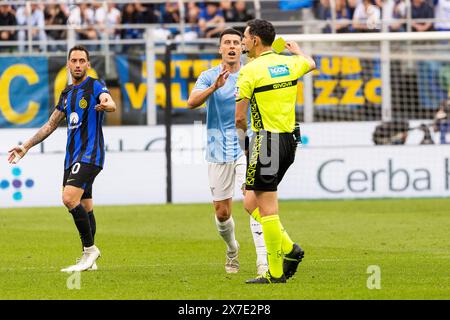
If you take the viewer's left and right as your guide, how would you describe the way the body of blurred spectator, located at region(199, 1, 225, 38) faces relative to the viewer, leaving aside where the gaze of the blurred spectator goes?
facing the viewer

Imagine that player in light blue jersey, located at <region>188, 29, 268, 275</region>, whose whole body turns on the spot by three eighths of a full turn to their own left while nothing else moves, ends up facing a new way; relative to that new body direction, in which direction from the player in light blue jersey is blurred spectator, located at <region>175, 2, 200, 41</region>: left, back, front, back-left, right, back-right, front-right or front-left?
front-left

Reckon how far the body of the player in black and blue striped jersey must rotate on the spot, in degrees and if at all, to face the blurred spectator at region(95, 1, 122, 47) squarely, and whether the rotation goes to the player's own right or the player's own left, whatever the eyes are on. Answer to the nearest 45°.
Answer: approximately 135° to the player's own right

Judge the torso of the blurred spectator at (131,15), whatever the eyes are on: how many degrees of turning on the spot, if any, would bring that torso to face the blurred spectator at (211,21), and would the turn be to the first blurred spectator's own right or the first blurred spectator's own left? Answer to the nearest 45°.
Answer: approximately 90° to the first blurred spectator's own left

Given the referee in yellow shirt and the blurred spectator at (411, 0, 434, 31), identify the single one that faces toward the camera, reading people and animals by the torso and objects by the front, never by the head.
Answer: the blurred spectator

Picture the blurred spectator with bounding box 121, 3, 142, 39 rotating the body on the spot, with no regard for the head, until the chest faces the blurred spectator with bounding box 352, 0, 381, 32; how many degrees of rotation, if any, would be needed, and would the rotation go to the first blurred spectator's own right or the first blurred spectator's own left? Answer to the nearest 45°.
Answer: approximately 90° to the first blurred spectator's own left

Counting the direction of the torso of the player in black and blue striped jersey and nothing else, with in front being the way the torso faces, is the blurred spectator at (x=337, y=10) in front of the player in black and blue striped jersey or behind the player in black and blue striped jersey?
behind

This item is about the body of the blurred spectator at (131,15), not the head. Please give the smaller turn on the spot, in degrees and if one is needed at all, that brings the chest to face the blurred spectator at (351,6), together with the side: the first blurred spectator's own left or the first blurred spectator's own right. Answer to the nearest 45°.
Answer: approximately 90° to the first blurred spectator's own left

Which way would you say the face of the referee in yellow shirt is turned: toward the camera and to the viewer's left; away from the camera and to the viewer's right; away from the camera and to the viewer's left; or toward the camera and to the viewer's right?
away from the camera and to the viewer's left

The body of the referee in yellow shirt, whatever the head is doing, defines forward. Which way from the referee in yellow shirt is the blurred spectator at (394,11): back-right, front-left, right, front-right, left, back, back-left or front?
front-right

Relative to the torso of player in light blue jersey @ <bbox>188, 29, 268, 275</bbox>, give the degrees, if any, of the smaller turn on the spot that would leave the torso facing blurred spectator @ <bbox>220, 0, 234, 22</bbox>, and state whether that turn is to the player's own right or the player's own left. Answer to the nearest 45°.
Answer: approximately 180°

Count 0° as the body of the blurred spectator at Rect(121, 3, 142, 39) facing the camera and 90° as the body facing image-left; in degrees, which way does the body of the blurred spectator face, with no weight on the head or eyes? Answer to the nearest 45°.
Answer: approximately 0°

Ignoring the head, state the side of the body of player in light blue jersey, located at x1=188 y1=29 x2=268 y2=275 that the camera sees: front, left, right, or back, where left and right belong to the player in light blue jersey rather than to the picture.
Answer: front

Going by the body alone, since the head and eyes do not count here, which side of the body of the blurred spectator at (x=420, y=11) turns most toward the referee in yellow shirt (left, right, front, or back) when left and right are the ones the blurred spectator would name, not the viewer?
front

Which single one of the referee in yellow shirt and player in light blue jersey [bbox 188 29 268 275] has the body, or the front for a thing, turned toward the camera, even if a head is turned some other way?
the player in light blue jersey

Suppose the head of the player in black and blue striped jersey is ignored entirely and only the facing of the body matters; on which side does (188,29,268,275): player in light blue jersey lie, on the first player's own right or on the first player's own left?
on the first player's own left

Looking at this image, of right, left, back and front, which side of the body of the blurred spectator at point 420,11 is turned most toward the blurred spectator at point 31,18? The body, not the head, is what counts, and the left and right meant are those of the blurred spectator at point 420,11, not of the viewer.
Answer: right
